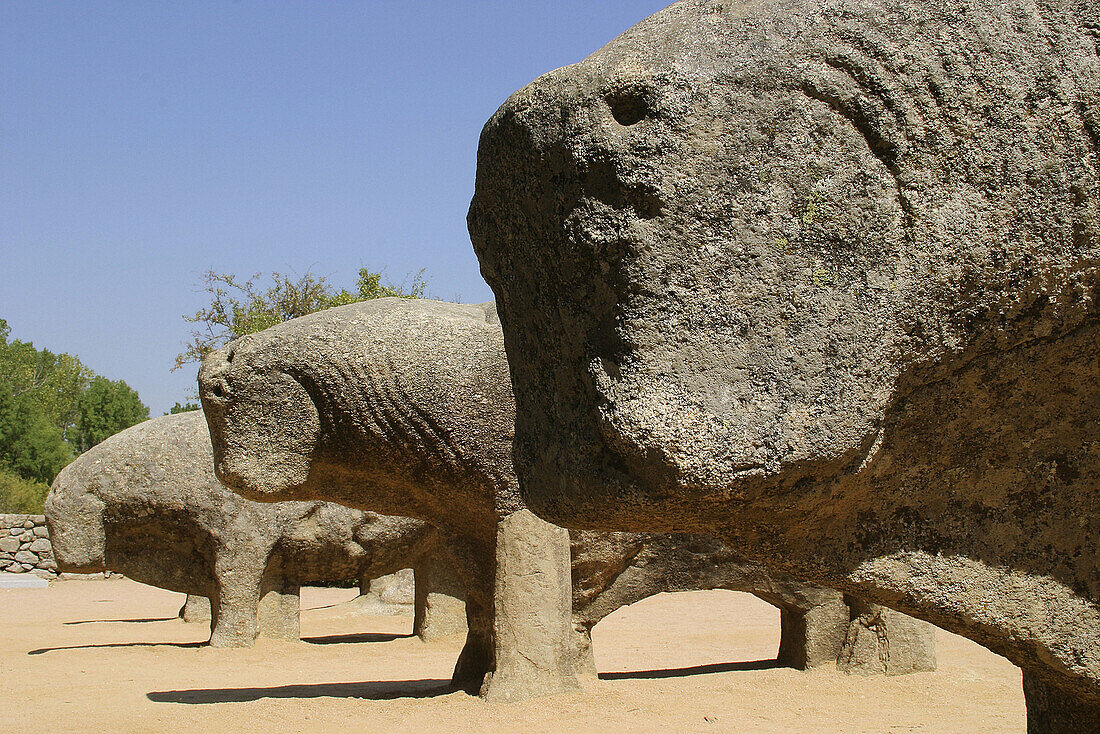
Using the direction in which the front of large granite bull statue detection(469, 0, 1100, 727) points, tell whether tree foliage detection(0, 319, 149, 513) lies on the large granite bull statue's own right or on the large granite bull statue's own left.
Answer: on the large granite bull statue's own right

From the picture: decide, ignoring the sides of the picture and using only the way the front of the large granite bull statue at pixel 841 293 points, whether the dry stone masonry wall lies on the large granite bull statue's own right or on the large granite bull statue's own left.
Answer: on the large granite bull statue's own right

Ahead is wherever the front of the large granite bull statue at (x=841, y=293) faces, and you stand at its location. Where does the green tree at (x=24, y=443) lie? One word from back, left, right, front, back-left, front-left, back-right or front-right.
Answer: front-right

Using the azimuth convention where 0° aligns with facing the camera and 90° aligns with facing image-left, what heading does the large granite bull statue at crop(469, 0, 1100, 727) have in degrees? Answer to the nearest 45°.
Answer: approximately 90°

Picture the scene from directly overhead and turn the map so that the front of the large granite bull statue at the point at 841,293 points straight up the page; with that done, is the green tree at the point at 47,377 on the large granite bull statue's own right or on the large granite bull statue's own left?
on the large granite bull statue's own right

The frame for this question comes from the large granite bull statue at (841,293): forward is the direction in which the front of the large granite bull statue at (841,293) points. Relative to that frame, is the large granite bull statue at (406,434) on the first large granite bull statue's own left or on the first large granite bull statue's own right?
on the first large granite bull statue's own right
